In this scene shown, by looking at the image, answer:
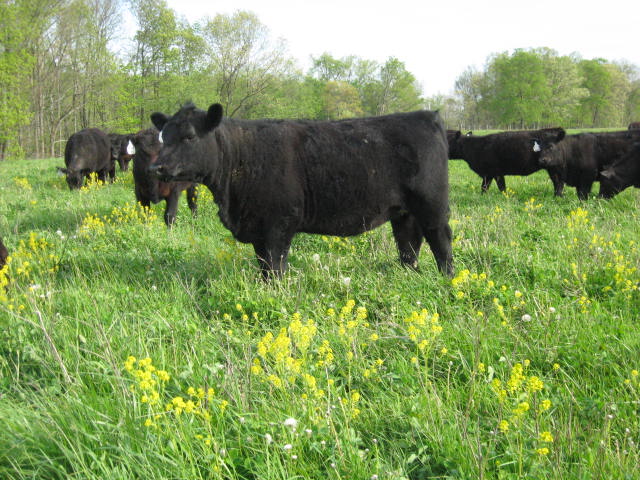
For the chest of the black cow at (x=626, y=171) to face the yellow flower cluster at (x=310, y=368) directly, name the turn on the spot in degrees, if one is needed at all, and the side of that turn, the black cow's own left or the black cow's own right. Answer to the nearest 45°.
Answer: approximately 90° to the black cow's own left

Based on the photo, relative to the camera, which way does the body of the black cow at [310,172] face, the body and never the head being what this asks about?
to the viewer's left

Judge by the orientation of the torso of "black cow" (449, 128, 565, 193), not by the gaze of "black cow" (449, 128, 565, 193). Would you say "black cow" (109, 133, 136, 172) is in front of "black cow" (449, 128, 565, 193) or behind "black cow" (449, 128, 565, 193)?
in front

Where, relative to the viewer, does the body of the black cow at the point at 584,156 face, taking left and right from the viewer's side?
facing to the left of the viewer

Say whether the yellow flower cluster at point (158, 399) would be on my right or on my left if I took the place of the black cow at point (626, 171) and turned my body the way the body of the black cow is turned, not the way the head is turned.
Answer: on my left

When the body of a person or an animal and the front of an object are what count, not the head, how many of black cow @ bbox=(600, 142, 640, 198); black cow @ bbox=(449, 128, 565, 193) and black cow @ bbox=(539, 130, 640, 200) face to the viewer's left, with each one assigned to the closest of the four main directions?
3

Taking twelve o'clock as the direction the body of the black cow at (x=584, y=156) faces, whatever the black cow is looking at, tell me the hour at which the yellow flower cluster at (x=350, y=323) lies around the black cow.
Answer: The yellow flower cluster is roughly at 9 o'clock from the black cow.

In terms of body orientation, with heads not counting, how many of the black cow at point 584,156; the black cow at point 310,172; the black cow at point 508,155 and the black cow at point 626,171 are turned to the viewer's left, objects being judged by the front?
4

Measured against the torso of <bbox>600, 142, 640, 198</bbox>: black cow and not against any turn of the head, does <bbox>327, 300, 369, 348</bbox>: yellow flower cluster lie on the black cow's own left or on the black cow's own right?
on the black cow's own left

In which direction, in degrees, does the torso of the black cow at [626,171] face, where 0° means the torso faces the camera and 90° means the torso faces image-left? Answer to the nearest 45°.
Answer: approximately 90°

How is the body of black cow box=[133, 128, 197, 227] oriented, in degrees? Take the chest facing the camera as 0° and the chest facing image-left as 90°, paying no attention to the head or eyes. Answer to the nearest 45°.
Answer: approximately 45°

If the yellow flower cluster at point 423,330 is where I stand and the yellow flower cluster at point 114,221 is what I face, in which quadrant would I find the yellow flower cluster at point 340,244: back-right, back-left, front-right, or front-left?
front-right

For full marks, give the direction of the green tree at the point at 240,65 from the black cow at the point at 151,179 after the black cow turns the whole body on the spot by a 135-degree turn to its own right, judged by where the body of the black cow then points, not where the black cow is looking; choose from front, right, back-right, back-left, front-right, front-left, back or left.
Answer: front

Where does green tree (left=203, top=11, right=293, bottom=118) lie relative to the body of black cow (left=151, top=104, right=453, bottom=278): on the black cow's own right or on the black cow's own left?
on the black cow's own right

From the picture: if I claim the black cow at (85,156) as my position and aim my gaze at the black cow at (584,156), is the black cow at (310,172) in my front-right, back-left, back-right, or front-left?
front-right
